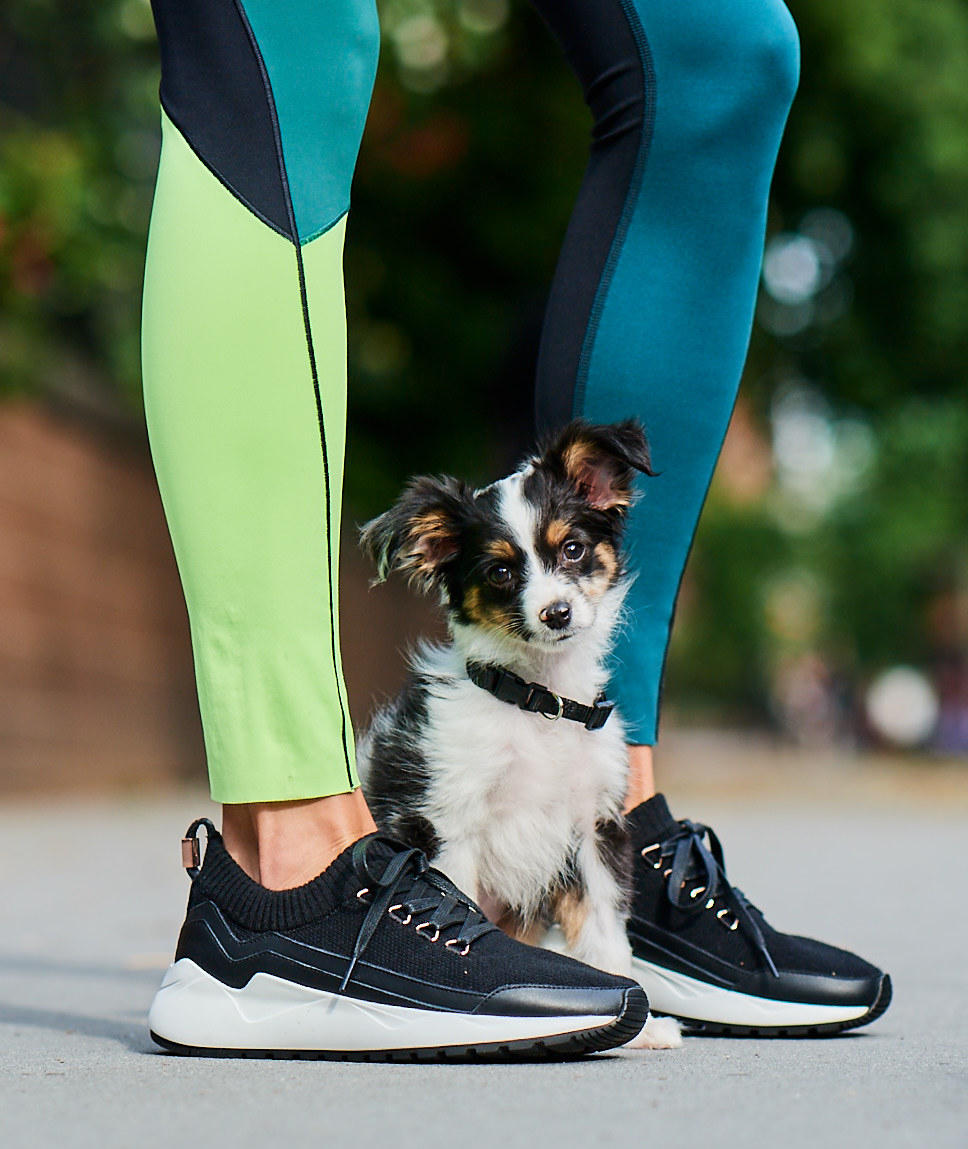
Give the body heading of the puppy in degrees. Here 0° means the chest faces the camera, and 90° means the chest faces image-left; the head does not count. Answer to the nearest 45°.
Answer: approximately 315°
